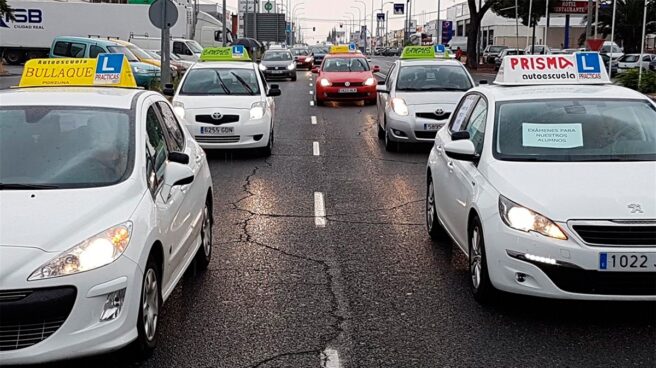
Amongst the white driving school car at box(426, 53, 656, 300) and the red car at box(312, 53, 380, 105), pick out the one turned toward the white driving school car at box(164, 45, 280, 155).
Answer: the red car

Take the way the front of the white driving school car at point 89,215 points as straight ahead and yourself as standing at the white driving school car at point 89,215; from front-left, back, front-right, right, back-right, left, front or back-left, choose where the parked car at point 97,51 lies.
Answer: back-right

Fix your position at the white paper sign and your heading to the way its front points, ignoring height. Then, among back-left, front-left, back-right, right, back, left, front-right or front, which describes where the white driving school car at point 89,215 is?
front-right

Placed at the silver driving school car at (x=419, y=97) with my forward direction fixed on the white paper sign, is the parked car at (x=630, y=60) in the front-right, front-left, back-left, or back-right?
back-left

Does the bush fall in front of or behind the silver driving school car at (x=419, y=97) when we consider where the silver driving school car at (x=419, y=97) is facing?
behind

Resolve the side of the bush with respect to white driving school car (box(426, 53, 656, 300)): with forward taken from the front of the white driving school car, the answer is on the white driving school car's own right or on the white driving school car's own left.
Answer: on the white driving school car's own left

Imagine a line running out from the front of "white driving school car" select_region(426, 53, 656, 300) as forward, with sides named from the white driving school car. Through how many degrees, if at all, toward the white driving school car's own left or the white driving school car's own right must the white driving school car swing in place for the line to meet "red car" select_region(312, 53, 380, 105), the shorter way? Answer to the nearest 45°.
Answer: approximately 135° to the white driving school car's own left

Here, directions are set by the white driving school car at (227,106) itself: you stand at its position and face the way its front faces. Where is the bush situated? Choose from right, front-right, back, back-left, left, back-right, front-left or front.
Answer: back-left
